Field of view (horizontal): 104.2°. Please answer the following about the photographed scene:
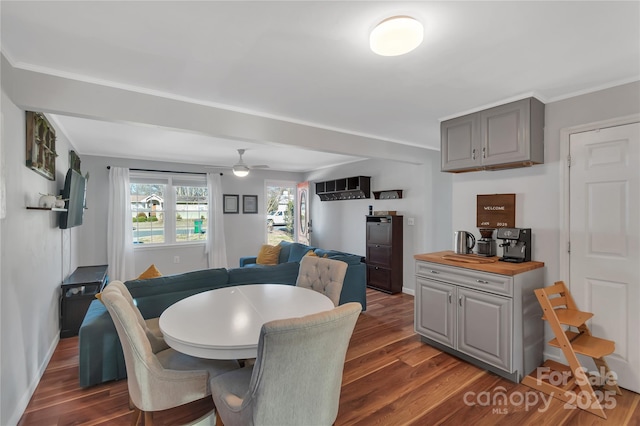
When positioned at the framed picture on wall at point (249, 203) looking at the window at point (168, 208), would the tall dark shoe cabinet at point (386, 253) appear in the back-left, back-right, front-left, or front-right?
back-left

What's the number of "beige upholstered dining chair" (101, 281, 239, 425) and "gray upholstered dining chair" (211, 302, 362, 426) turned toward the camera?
0

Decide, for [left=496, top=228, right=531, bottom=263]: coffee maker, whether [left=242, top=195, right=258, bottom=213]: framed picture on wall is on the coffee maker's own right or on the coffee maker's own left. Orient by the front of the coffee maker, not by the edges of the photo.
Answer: on the coffee maker's own right

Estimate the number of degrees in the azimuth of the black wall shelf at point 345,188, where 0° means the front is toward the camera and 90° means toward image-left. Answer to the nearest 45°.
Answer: approximately 45°

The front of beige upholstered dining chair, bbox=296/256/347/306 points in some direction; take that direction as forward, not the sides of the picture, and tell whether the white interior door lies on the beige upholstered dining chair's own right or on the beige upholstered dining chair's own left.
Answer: on the beige upholstered dining chair's own left

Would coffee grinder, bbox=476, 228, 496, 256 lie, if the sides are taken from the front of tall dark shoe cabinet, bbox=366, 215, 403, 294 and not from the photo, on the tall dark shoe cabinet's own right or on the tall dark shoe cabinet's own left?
on the tall dark shoe cabinet's own left

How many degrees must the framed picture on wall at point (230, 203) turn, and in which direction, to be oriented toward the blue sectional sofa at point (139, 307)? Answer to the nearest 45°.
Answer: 0° — it already faces it

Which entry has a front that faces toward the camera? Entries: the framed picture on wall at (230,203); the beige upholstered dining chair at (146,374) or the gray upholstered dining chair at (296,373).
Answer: the framed picture on wall

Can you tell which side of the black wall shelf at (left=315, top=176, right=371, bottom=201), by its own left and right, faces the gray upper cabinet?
left

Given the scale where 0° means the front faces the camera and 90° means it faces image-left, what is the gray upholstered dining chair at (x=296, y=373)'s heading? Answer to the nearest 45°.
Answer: approximately 135°
